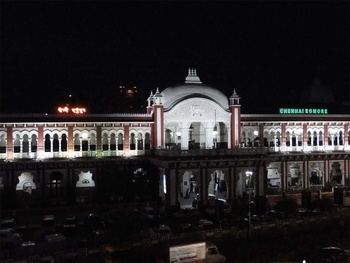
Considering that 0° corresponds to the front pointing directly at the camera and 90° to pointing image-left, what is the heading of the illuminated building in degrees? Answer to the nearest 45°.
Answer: approximately 0°

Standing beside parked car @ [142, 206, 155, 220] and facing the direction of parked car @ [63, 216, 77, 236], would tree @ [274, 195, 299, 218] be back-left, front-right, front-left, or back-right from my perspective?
back-left

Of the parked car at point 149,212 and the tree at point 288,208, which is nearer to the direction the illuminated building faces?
the parked car

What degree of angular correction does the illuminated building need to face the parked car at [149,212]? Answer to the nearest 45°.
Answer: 0° — it already faces it
